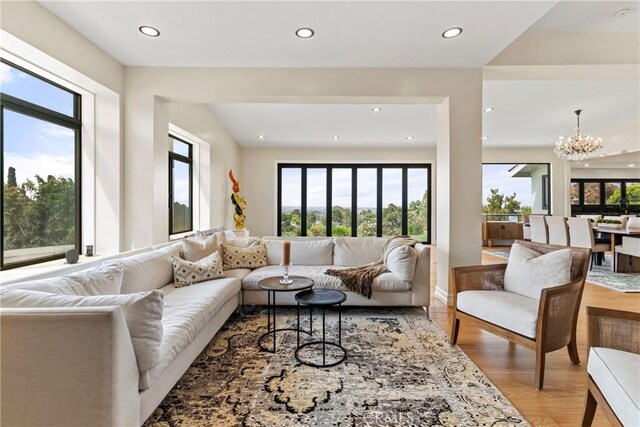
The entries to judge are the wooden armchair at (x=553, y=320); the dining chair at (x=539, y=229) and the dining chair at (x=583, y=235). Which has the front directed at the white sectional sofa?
the wooden armchair

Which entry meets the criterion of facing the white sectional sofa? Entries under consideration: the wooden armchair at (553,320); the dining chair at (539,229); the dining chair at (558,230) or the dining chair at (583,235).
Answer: the wooden armchair

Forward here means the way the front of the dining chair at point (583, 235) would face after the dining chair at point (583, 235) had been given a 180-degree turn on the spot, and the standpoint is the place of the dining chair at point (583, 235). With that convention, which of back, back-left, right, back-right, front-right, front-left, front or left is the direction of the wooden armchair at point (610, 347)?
front-left

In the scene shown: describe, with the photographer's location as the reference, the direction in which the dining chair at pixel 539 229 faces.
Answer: facing away from the viewer and to the right of the viewer

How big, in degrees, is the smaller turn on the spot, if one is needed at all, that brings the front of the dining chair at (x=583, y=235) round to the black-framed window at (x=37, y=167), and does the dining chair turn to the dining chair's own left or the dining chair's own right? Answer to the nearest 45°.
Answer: approximately 180°

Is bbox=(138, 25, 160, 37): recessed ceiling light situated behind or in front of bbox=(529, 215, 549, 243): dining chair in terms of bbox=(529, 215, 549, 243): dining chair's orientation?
behind

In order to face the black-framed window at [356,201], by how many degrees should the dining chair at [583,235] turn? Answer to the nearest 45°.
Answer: approximately 135° to its left

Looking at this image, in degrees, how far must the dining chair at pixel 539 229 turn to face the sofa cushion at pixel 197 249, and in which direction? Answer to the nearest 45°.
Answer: approximately 180°
